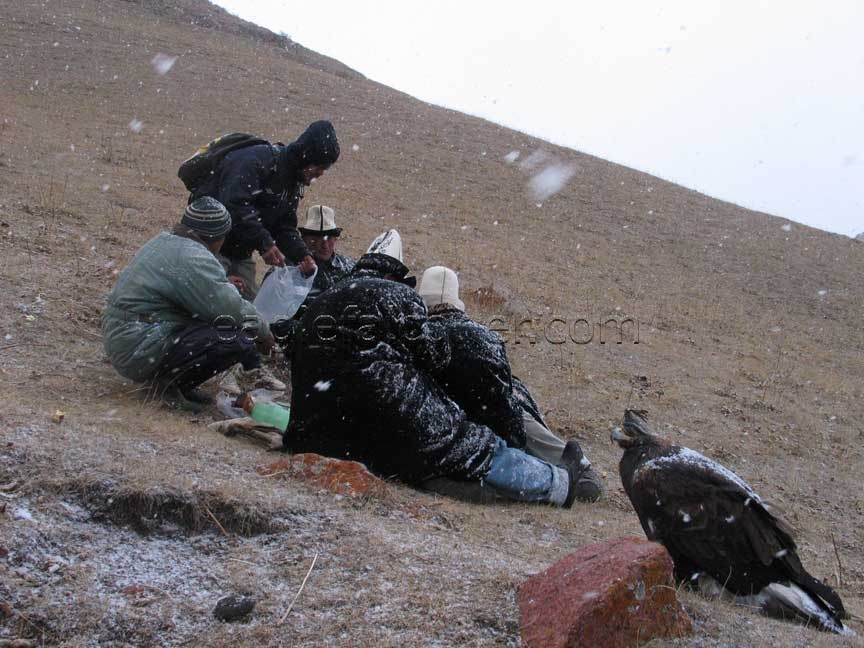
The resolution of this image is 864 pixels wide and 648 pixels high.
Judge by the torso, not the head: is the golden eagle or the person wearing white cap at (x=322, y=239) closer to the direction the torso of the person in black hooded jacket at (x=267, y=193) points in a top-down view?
the golden eagle

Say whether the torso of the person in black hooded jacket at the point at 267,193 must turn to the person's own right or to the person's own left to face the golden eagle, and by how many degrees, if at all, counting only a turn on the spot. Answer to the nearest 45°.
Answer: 0° — they already face it

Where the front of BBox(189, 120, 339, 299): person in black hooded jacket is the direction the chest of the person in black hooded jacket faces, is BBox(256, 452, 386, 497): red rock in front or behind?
in front

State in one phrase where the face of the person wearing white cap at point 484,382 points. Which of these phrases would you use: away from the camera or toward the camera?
away from the camera

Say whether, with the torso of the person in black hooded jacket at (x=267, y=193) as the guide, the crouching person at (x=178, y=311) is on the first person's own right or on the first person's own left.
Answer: on the first person's own right

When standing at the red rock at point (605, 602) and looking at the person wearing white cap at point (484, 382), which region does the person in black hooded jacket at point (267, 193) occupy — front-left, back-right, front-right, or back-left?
front-left

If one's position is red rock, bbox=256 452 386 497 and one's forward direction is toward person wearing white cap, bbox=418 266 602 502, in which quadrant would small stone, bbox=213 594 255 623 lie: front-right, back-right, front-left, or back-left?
back-right

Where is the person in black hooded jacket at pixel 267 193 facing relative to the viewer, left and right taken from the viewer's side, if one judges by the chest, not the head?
facing the viewer and to the right of the viewer

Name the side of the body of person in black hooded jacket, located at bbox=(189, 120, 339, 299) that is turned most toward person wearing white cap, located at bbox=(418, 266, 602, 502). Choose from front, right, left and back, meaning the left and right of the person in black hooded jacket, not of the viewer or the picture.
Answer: front

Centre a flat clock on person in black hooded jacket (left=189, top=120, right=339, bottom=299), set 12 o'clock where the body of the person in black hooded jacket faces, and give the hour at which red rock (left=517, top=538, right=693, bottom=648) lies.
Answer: The red rock is roughly at 1 o'clock from the person in black hooded jacket.

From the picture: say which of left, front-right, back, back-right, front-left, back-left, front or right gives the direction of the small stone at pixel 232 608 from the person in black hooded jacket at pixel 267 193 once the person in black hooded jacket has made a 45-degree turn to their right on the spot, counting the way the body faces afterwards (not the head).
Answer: front
